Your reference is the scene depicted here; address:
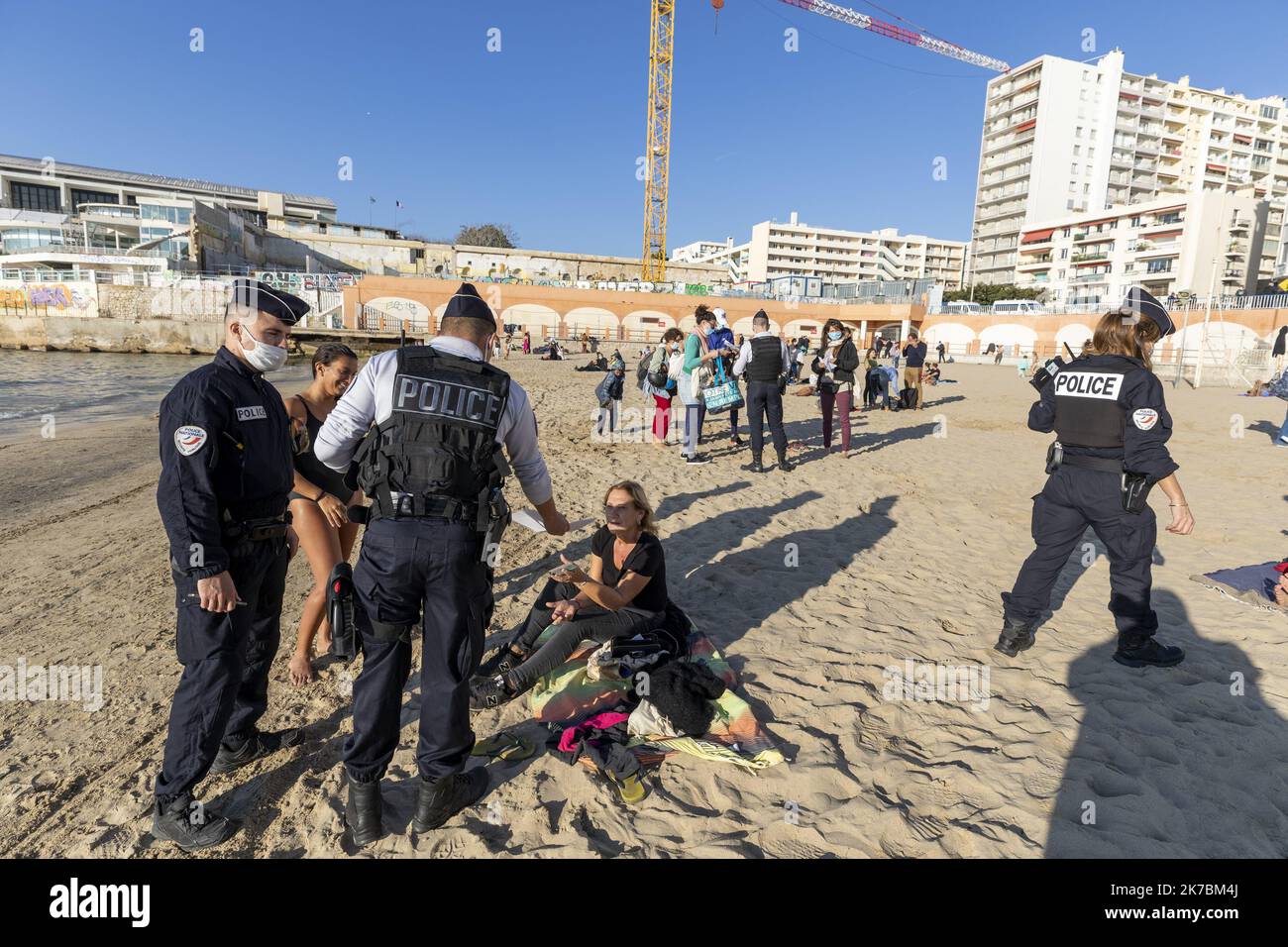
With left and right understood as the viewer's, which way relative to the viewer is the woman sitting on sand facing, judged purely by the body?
facing the viewer and to the left of the viewer

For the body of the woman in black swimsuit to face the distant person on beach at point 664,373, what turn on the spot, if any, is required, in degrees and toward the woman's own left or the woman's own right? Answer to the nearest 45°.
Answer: approximately 90° to the woman's own left

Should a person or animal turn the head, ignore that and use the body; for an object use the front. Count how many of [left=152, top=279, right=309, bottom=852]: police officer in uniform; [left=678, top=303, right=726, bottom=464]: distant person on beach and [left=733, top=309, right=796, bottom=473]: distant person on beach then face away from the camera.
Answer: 1

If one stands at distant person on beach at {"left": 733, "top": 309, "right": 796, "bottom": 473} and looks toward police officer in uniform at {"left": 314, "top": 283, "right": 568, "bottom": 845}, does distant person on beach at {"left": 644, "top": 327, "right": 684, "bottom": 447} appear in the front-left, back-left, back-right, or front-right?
back-right

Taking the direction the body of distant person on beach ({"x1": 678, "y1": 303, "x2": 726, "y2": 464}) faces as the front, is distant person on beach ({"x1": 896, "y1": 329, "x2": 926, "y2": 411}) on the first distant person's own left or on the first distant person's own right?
on the first distant person's own left

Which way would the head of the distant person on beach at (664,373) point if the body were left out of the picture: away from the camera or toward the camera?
toward the camera

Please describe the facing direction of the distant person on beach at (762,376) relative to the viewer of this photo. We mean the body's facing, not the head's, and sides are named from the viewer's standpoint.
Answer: facing away from the viewer

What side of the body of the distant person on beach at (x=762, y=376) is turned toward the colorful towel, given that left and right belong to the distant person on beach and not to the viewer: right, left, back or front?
back

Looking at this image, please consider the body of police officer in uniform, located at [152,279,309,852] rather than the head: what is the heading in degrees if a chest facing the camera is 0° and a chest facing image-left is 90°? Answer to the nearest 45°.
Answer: approximately 315°

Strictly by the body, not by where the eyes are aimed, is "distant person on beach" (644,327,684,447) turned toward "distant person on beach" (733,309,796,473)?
yes

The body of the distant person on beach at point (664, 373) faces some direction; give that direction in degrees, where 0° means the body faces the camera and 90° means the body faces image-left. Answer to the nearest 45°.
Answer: approximately 315°

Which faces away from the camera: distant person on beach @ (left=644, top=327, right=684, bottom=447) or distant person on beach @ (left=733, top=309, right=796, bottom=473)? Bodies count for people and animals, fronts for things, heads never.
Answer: distant person on beach @ (left=733, top=309, right=796, bottom=473)

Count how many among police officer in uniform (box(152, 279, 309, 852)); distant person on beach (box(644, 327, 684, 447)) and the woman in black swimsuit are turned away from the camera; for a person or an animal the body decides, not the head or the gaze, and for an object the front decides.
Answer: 0
